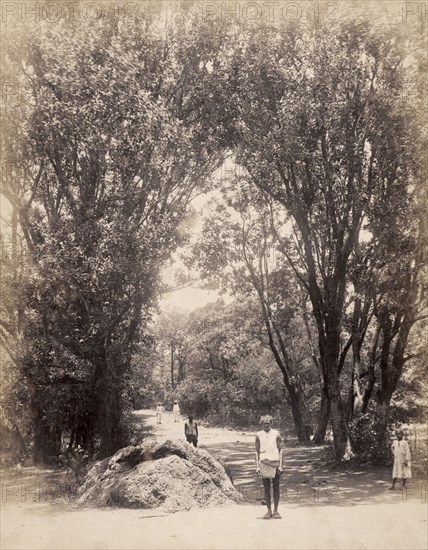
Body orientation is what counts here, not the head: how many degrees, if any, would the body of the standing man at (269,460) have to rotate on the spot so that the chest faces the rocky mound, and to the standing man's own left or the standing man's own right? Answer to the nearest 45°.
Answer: approximately 135° to the standing man's own right

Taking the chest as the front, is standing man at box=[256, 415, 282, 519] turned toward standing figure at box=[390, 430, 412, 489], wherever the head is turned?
no

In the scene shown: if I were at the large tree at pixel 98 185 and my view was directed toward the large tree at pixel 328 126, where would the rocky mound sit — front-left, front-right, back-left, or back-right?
front-right

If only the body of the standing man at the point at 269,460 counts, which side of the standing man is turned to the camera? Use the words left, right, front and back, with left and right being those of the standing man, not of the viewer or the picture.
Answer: front

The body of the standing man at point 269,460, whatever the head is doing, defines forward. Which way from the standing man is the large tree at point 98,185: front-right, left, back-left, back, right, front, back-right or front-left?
back-right

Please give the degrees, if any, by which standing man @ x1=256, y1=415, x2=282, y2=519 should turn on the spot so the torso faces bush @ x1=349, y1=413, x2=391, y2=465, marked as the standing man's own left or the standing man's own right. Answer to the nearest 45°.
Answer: approximately 180°
